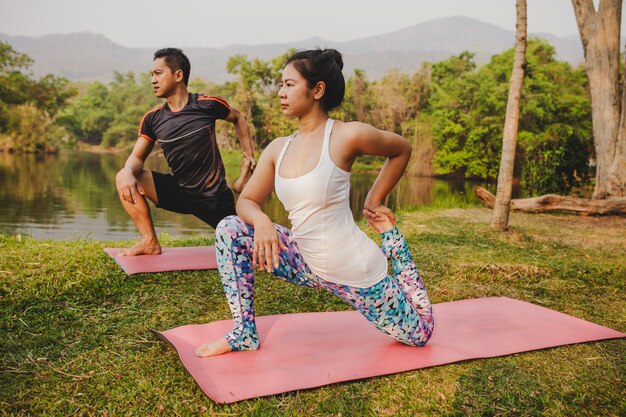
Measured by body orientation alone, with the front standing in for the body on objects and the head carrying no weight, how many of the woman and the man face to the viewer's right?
0

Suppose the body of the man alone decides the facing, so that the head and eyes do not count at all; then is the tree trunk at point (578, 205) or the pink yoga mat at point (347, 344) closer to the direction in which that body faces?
the pink yoga mat

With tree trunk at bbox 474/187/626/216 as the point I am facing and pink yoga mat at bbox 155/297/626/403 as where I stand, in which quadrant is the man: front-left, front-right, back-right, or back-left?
front-left

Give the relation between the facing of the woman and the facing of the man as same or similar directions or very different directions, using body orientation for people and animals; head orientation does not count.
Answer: same or similar directions

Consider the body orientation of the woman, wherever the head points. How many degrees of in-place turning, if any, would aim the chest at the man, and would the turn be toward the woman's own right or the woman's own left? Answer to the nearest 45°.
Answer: approximately 90° to the woman's own right

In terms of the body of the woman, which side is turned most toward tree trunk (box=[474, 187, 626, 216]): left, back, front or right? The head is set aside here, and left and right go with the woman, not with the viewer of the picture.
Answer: back

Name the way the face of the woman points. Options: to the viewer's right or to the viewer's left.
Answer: to the viewer's left

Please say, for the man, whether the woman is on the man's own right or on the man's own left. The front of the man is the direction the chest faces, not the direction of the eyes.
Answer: on the man's own left

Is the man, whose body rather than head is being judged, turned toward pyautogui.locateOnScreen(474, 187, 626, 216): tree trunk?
no

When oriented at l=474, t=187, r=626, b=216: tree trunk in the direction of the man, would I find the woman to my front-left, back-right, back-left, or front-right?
front-left

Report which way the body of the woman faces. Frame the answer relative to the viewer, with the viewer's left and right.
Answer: facing the viewer and to the left of the viewer
